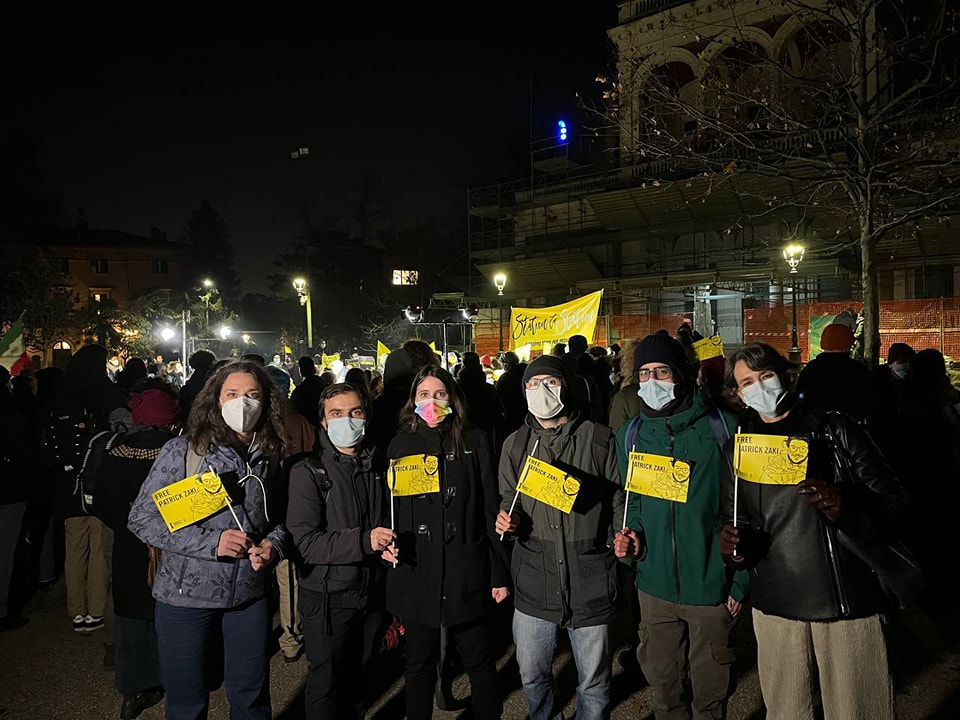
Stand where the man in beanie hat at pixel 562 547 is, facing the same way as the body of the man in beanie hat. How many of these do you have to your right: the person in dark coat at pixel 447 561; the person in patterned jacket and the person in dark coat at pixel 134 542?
3

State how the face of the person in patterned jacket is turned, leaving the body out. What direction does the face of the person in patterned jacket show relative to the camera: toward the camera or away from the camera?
toward the camera

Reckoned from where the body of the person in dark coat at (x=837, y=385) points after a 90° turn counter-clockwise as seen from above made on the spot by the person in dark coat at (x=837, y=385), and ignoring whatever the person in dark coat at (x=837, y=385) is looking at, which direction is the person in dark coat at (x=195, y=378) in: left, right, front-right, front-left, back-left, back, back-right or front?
front

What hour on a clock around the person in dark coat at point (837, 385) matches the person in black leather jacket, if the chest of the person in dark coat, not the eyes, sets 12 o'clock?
The person in black leather jacket is roughly at 6 o'clock from the person in dark coat.

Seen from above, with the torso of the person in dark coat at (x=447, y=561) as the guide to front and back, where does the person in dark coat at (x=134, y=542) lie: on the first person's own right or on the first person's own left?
on the first person's own right

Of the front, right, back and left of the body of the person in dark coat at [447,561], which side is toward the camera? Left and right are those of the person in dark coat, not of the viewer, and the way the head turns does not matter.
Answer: front

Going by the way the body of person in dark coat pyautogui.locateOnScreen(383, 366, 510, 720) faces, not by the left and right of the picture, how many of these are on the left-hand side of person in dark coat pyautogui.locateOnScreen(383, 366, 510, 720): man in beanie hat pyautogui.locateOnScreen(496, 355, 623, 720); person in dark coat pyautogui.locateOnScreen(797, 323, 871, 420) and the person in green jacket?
3

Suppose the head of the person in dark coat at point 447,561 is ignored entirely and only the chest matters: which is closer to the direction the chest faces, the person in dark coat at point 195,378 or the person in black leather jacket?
the person in black leather jacket

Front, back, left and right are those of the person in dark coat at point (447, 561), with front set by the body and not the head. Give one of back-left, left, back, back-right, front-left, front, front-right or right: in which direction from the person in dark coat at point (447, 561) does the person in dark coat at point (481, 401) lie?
back

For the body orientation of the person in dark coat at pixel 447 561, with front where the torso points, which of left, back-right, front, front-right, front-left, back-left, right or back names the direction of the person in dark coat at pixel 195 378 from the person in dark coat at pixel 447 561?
back-right

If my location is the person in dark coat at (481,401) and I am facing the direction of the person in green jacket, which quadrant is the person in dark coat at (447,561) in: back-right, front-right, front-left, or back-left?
front-right

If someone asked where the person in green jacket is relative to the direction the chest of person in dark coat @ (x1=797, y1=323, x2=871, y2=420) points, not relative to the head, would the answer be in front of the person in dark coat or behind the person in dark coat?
behind

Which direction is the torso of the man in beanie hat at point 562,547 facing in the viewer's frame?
toward the camera

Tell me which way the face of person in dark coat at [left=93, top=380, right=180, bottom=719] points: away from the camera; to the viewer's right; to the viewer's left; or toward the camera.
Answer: away from the camera

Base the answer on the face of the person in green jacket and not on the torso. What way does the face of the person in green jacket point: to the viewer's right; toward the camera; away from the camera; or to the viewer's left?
toward the camera

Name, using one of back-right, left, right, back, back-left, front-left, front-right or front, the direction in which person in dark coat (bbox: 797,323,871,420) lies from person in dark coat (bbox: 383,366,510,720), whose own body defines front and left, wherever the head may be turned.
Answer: left

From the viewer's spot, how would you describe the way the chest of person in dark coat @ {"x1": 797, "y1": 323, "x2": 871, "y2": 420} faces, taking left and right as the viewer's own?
facing away from the viewer

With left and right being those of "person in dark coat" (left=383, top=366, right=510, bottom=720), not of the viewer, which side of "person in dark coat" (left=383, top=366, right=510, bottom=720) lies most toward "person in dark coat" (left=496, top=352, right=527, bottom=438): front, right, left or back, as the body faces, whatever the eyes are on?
back

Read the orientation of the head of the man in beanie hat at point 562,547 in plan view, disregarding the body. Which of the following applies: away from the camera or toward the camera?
toward the camera
